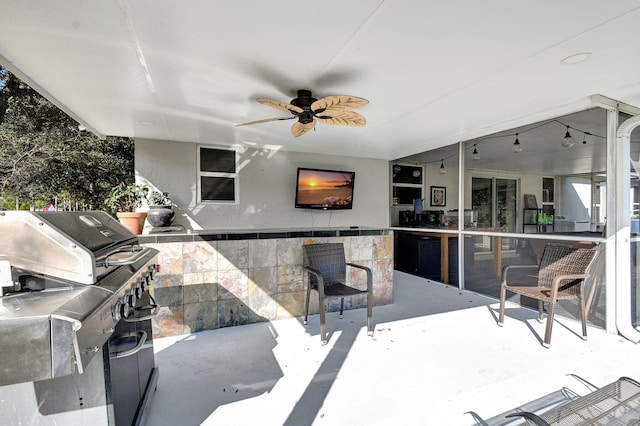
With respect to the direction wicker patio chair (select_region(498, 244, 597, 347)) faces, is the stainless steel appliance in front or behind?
in front

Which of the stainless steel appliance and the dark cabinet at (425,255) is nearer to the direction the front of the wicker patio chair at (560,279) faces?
the stainless steel appliance

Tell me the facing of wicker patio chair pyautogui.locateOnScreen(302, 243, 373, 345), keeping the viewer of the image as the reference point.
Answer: facing the viewer and to the right of the viewer

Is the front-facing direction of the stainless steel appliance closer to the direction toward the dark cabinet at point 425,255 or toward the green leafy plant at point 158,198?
the dark cabinet

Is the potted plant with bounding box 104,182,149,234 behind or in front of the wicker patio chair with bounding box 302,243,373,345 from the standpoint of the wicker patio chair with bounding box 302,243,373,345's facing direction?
behind

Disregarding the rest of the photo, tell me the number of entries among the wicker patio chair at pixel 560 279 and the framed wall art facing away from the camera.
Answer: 0

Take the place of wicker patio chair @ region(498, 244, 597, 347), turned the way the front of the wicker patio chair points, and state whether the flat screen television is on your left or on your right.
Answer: on your right

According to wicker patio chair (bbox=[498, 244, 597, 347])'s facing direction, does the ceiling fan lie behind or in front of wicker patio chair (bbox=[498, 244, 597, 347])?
in front

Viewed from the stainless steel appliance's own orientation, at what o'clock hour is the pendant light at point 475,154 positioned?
The pendant light is roughly at 10 o'clock from the stainless steel appliance.

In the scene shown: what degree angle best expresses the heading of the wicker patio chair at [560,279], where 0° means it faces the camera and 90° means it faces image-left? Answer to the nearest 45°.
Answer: approximately 45°

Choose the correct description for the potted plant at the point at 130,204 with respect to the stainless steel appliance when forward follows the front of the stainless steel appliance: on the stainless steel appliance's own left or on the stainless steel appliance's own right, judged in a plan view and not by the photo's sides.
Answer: on the stainless steel appliance's own left

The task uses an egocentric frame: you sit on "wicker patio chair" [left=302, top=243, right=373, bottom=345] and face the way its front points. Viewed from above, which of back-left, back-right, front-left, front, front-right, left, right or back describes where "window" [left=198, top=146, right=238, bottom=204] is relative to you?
back

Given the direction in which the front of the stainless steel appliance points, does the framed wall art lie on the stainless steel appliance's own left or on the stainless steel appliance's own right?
on the stainless steel appliance's own left

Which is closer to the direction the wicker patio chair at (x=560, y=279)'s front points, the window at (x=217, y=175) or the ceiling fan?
the ceiling fan

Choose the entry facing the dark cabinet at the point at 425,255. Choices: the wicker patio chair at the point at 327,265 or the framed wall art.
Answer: the framed wall art

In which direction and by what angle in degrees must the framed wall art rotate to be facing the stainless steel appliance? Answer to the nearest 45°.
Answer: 0° — it already faces it
